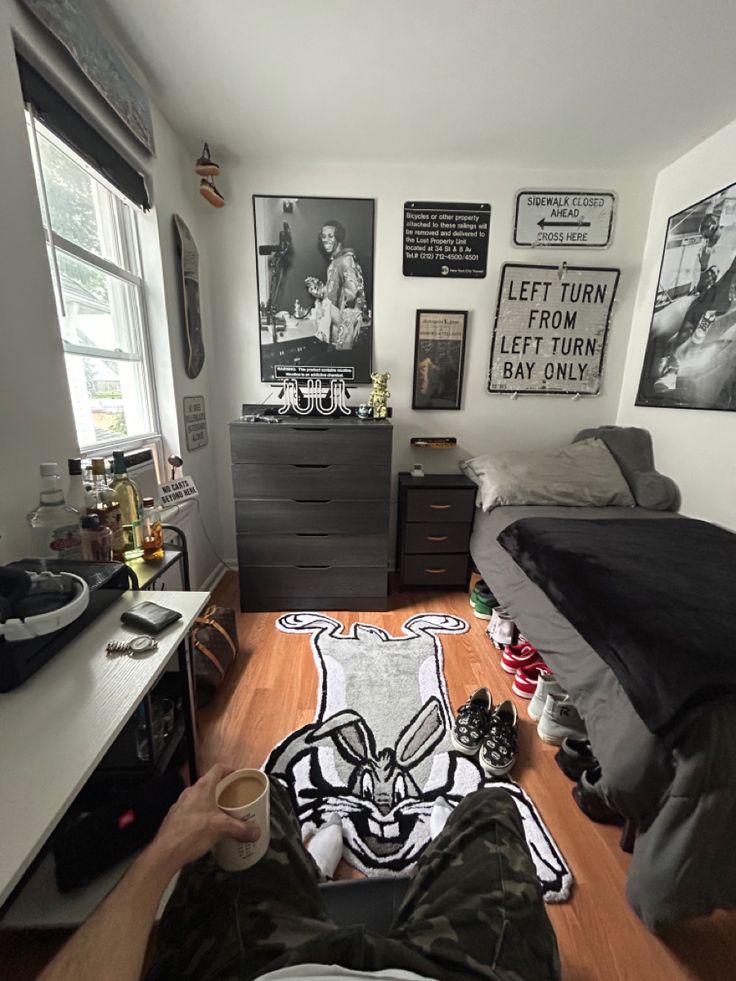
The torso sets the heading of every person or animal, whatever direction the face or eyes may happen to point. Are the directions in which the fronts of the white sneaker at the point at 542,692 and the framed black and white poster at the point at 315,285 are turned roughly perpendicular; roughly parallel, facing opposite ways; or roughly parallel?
roughly perpendicular

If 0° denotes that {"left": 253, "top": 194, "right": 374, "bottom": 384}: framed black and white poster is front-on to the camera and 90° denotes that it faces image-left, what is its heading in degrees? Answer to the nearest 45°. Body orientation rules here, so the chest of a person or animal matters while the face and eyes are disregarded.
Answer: approximately 0°

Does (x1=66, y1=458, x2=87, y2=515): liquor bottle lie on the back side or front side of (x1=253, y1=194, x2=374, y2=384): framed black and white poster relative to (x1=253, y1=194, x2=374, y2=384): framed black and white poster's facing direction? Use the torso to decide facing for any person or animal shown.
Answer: on the front side

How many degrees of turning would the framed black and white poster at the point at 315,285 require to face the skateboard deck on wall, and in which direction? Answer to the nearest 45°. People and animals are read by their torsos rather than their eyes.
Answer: approximately 90° to its right

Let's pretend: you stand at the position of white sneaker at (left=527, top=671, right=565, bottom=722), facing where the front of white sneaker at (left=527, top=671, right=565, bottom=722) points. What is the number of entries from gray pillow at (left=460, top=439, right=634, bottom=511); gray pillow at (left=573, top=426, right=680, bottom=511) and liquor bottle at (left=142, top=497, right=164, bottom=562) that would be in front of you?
1

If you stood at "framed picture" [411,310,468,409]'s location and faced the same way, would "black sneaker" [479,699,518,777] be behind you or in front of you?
in front

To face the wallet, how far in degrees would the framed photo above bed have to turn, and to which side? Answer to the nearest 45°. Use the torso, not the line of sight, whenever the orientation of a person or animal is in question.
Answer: approximately 45° to its left

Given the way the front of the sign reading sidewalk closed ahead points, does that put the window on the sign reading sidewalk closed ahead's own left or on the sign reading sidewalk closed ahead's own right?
on the sign reading sidewalk closed ahead's own right

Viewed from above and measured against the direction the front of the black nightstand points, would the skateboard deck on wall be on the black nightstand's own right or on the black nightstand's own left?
on the black nightstand's own right

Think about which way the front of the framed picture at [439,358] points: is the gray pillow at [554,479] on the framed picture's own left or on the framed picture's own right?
on the framed picture's own left
